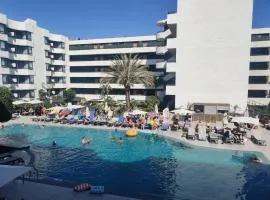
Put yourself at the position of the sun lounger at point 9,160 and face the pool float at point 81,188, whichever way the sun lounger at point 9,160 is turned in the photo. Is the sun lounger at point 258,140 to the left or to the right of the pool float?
left

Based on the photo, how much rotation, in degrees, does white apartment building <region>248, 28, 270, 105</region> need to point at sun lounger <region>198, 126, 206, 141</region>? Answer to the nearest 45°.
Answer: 0° — it already faces it

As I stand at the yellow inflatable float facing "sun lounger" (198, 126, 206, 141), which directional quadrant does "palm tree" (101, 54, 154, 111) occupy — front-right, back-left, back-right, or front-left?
back-left

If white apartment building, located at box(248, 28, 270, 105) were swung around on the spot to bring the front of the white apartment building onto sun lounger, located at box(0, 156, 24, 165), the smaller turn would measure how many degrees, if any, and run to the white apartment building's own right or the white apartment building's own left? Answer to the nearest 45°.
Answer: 0° — it already faces it

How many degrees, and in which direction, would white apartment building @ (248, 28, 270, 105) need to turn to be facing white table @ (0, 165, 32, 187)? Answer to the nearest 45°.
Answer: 0° — it already faces it

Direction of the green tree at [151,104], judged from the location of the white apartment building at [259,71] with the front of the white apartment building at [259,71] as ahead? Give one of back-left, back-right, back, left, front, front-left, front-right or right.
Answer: front-right

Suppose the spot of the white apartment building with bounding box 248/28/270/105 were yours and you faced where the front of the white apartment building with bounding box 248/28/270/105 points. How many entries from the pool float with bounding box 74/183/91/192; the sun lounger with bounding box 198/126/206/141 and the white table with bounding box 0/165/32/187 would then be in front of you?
3
